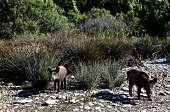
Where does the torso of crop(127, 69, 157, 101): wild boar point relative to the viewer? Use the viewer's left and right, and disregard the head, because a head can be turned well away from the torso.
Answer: facing the viewer and to the right of the viewer

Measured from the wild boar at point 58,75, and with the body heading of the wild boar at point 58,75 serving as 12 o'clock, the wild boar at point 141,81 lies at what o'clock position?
the wild boar at point 141,81 is roughly at 8 o'clock from the wild boar at point 58,75.

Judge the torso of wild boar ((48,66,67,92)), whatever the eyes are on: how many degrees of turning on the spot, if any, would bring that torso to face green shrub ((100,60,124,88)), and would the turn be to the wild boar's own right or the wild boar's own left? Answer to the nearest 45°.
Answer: approximately 180°

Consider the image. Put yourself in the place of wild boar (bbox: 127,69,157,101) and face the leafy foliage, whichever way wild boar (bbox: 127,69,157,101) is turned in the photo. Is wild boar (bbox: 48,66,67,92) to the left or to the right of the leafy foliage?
left

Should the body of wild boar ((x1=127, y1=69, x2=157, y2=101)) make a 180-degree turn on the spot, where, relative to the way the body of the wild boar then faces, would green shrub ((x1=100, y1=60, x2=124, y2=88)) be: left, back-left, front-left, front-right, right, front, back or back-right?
front

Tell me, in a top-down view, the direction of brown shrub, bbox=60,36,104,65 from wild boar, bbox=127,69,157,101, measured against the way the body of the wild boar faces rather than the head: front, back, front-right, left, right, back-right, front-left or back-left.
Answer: back

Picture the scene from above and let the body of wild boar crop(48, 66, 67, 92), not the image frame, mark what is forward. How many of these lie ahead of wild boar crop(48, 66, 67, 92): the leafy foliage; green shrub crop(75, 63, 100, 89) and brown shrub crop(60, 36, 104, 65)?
0

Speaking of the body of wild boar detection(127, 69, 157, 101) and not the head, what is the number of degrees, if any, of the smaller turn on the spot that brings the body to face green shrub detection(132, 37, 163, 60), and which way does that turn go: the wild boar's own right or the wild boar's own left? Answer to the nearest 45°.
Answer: approximately 135° to the wild boar's own left

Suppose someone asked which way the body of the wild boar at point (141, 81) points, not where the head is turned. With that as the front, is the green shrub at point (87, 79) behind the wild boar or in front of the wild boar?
behind

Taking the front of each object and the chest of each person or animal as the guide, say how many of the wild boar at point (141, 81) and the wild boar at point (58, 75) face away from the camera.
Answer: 0
